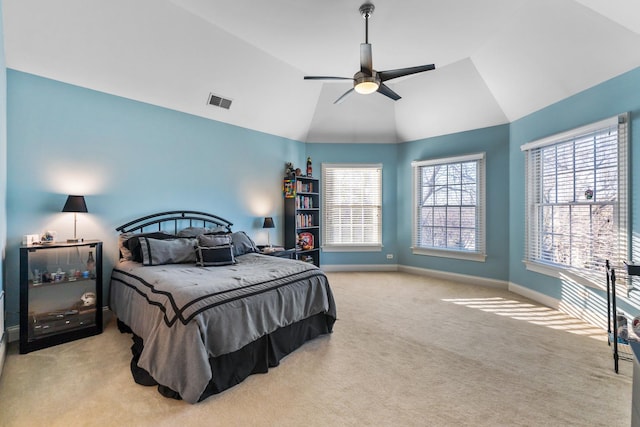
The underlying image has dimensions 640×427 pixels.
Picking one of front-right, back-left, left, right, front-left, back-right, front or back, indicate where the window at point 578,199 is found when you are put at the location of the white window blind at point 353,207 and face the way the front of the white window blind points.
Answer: front-left

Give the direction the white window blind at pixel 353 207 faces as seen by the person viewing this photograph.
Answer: facing the viewer

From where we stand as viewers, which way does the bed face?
facing the viewer and to the right of the viewer

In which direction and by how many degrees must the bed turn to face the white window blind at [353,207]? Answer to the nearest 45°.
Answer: approximately 90° to its left

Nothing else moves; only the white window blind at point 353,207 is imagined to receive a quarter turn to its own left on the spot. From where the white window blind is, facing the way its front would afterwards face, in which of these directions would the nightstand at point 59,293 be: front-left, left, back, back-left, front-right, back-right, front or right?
back-right

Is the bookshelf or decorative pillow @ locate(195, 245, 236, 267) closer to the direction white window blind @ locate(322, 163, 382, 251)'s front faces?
the decorative pillow

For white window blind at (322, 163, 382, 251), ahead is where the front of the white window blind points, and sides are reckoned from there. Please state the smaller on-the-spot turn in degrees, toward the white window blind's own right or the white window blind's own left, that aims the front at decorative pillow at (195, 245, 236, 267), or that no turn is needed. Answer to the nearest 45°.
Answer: approximately 45° to the white window blind's own right

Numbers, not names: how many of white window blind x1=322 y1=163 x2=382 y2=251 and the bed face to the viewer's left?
0

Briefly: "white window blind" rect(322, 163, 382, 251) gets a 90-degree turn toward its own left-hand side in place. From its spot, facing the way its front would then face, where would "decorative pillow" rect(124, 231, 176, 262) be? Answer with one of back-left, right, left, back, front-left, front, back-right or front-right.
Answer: back-right
